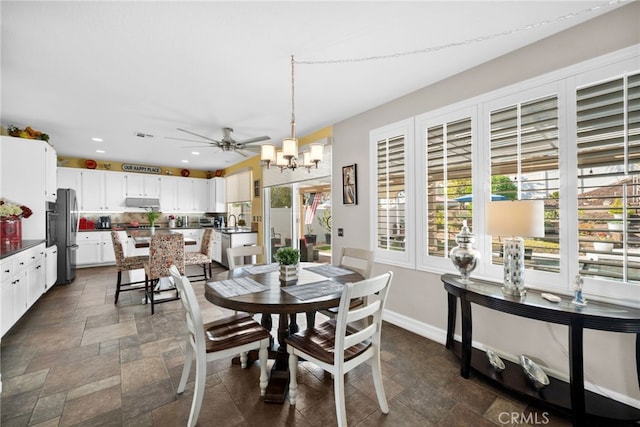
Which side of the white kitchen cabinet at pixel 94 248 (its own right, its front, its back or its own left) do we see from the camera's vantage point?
front

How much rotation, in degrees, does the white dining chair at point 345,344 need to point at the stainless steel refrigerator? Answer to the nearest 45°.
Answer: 0° — it already faces it

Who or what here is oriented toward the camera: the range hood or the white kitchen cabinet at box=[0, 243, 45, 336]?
the range hood

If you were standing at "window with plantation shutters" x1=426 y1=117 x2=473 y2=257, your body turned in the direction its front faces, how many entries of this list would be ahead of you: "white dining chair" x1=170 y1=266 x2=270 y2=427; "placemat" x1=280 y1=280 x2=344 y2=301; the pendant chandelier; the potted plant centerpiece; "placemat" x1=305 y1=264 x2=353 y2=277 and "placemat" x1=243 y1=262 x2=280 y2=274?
6

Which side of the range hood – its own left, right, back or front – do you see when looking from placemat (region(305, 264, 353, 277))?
front

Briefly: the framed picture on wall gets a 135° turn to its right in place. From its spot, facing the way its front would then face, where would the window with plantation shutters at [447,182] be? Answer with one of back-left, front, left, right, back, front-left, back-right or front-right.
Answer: back-right

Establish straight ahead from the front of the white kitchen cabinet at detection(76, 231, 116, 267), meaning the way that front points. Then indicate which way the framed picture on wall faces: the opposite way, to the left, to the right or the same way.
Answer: to the right

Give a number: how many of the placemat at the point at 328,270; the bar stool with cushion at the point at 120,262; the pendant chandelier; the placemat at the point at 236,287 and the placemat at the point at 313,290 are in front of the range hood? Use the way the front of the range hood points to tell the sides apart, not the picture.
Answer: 5

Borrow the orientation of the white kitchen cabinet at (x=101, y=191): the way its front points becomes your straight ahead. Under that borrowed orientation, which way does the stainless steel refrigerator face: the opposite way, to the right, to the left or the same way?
to the left

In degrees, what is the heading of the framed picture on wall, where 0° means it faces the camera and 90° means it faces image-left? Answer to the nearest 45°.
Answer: approximately 45°

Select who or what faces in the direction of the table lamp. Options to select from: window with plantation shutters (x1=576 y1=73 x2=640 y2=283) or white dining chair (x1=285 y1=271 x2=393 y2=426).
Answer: the window with plantation shutters

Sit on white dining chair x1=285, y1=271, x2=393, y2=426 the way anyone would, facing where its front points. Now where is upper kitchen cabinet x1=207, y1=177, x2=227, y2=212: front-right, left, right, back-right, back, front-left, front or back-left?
front

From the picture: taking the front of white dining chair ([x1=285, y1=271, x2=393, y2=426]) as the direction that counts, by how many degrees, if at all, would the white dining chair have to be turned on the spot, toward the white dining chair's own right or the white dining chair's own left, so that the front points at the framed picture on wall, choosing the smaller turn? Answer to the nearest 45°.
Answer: approximately 45° to the white dining chair's own right

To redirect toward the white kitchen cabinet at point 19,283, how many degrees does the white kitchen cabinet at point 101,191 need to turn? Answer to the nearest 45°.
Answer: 0° — it already faces it

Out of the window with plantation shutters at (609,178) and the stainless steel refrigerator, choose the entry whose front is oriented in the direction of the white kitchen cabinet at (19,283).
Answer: the window with plantation shutters

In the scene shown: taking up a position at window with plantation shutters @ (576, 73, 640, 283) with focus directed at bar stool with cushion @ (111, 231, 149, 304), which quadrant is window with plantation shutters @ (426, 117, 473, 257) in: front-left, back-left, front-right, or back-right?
front-right

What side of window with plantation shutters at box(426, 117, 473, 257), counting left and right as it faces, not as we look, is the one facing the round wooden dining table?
front

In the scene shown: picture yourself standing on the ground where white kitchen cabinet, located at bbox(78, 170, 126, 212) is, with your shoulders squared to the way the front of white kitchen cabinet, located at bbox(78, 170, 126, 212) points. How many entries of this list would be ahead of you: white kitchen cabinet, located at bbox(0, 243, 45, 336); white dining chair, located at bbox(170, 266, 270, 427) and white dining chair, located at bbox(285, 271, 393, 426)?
3

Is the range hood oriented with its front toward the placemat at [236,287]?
yes

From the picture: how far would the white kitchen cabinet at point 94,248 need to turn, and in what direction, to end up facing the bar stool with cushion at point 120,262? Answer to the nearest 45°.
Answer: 0° — it already faces it

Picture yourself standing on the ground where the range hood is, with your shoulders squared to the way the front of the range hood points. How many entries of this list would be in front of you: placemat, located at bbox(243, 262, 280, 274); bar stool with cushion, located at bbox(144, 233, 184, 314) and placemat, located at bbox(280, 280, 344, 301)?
3
